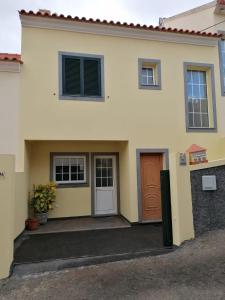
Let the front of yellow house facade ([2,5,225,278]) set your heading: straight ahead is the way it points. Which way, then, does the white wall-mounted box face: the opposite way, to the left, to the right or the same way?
the same way

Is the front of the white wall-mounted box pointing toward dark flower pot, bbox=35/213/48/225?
no

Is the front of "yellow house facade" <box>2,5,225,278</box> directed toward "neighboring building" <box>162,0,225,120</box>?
no

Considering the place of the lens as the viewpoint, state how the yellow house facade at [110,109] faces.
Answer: facing the viewer

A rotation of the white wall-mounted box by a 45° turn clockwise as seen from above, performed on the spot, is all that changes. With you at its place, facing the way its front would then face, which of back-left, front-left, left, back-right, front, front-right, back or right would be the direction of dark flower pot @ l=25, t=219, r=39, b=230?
front-right

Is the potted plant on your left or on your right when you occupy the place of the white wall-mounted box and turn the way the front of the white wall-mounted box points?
on your right

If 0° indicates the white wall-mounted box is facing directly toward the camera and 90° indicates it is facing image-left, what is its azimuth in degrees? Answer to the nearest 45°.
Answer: approximately 0°

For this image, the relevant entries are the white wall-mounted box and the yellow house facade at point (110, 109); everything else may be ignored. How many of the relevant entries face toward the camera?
2
